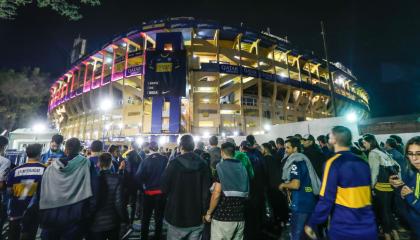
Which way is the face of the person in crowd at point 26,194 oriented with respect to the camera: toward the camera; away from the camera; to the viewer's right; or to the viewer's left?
away from the camera

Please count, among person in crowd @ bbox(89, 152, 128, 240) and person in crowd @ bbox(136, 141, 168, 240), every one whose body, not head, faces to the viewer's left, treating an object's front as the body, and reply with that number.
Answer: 0

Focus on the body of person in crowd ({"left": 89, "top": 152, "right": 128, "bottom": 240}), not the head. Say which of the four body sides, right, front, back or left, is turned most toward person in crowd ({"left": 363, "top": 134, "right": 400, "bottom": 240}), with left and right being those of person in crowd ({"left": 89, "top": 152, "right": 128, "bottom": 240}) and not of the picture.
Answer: right

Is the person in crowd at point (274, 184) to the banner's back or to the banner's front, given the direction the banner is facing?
to the front

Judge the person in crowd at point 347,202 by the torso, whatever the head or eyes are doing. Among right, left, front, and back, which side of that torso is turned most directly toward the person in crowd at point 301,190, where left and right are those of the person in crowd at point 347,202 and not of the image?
front

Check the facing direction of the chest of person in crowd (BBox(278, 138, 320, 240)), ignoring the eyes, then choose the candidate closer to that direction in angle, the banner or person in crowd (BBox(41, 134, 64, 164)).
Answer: the person in crowd

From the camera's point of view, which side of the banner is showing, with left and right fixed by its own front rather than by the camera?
front

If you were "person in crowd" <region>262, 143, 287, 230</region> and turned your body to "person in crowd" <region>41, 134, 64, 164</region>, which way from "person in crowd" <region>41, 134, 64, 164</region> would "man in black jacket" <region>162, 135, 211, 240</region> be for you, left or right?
left

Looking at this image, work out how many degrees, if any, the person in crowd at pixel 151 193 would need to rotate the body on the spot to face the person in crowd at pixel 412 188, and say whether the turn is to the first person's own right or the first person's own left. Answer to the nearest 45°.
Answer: approximately 135° to the first person's own right

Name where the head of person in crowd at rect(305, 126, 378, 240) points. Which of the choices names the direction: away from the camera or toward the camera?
away from the camera

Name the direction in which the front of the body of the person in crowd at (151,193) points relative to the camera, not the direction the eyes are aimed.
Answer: away from the camera

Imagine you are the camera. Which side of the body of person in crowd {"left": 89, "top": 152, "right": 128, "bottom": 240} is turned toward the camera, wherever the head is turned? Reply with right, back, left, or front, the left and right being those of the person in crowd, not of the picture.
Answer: back
